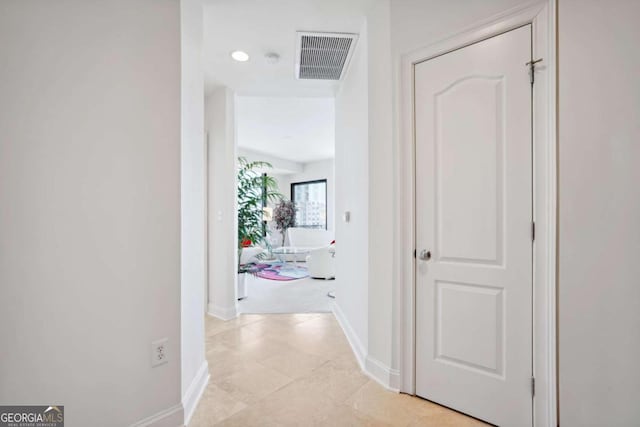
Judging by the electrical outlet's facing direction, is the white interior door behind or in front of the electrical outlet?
in front

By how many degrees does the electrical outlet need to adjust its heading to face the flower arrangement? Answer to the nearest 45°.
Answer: approximately 90° to its left

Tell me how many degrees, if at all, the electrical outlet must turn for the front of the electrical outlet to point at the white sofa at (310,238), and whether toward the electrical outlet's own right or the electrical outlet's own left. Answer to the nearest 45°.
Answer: approximately 90° to the electrical outlet's own left

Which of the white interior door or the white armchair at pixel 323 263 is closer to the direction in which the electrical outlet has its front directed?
the white interior door

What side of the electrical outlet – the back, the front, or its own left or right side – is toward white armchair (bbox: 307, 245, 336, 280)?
left

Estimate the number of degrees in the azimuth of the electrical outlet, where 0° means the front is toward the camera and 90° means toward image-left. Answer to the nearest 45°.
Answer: approximately 315°

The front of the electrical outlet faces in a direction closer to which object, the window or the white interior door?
the white interior door

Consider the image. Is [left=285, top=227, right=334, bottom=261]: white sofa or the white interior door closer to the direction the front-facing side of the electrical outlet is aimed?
the white interior door

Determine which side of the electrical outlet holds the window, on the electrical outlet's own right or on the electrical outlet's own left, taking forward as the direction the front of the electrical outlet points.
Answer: on the electrical outlet's own left

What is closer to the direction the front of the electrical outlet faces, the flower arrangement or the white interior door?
the white interior door
